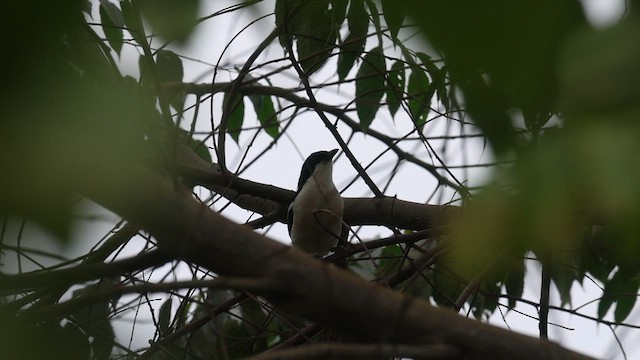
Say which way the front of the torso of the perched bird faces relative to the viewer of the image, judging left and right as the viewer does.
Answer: facing the viewer and to the right of the viewer

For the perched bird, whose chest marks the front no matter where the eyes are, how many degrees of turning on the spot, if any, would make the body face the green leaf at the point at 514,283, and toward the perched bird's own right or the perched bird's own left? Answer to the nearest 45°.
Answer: approximately 45° to the perched bird's own left

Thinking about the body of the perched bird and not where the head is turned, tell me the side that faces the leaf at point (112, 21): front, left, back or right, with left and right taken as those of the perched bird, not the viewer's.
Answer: right

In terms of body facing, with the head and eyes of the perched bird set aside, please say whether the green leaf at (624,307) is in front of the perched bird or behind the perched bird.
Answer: in front

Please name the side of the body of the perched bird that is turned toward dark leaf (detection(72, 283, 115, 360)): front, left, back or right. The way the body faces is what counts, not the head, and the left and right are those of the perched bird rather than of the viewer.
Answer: right
